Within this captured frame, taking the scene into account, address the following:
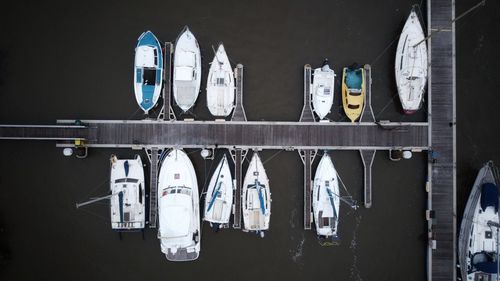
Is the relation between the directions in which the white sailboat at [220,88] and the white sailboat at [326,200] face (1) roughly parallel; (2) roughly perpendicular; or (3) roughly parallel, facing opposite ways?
roughly parallel

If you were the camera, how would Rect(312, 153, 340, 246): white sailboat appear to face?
facing away from the viewer

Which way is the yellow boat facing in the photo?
toward the camera

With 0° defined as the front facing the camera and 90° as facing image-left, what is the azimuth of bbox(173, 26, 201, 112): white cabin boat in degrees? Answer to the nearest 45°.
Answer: approximately 180°

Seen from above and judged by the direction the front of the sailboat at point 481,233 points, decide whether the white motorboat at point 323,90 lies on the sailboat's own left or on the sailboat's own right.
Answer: on the sailboat's own left
